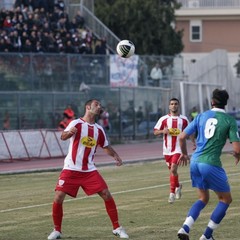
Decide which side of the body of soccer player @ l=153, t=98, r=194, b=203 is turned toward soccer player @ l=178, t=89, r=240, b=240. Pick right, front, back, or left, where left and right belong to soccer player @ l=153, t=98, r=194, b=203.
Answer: front

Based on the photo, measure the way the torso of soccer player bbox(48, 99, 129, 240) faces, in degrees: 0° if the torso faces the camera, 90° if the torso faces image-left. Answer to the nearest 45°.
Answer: approximately 0°

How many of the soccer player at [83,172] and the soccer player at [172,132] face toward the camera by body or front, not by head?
2

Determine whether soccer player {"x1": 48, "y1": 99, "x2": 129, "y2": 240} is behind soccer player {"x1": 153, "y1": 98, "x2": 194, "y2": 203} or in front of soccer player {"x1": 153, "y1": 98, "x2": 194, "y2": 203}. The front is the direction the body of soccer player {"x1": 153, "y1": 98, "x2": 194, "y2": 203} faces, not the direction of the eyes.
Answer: in front
